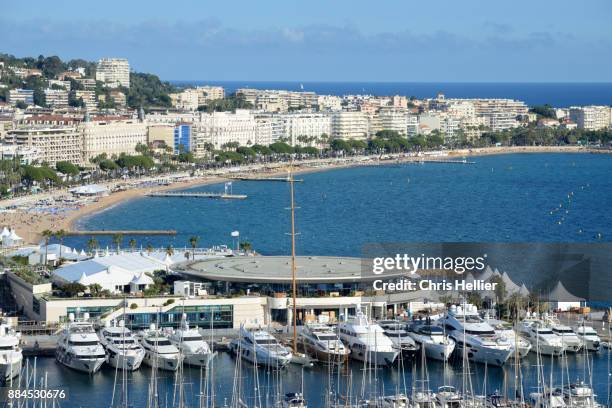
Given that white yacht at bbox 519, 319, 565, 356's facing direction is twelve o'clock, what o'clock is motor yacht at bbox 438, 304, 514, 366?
The motor yacht is roughly at 4 o'clock from the white yacht.

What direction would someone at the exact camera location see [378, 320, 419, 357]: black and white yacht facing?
facing the viewer and to the right of the viewer

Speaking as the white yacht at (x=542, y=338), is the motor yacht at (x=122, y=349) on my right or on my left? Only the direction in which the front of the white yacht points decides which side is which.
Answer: on my right

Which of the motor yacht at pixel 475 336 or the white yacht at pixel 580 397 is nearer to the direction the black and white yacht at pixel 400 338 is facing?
the white yacht

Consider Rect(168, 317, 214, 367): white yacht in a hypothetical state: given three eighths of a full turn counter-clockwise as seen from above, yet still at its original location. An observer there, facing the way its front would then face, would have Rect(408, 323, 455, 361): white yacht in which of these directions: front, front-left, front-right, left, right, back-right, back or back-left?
right

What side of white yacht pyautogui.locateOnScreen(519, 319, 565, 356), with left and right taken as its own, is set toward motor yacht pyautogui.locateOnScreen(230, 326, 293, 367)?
right

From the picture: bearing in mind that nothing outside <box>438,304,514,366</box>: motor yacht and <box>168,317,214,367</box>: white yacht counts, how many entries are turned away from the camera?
0

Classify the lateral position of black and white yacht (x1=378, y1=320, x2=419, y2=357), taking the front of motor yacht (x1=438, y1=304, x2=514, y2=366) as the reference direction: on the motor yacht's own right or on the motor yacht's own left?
on the motor yacht's own right

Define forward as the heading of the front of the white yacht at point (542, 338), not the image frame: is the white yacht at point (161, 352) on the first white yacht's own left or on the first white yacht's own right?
on the first white yacht's own right

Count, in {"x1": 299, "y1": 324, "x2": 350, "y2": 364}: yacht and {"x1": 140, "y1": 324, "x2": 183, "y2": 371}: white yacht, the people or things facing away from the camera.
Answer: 0
